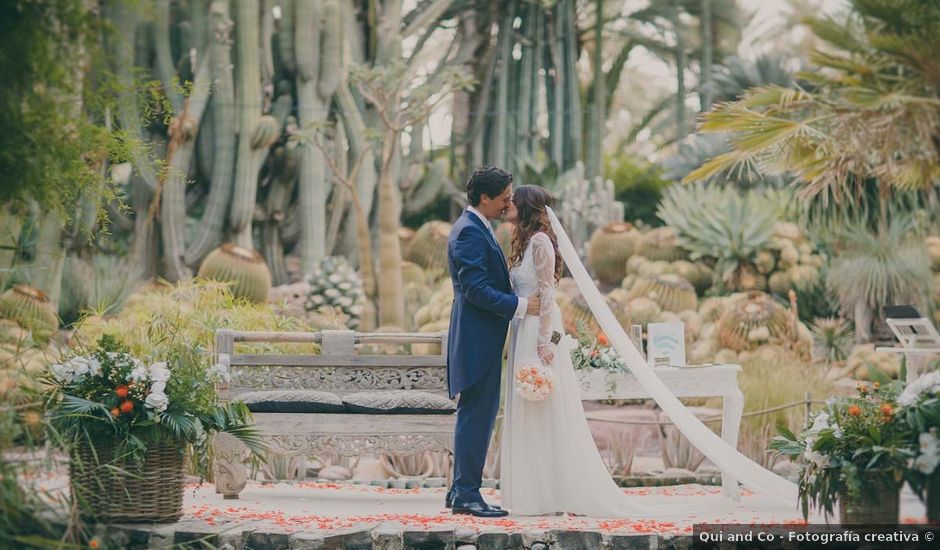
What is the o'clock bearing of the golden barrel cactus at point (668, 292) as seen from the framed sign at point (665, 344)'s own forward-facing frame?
The golden barrel cactus is roughly at 6 o'clock from the framed sign.

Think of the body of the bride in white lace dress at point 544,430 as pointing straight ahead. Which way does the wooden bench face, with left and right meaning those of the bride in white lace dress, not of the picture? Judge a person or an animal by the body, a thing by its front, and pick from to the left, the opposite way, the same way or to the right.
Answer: to the left

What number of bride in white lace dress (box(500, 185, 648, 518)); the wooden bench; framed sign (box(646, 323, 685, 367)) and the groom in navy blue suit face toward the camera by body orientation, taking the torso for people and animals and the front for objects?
2

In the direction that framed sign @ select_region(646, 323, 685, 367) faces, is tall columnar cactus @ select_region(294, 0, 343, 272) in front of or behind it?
behind

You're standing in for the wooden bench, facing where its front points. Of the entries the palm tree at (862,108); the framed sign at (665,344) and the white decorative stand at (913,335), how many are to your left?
3

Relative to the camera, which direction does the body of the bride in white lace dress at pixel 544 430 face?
to the viewer's left

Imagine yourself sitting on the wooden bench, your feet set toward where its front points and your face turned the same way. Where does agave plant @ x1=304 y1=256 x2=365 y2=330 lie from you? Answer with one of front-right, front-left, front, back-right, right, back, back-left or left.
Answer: back

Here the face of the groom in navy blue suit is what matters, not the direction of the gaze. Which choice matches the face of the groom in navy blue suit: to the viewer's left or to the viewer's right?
to the viewer's right

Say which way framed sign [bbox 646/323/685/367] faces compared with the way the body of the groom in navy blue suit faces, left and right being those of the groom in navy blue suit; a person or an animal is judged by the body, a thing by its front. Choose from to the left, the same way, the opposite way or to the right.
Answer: to the right

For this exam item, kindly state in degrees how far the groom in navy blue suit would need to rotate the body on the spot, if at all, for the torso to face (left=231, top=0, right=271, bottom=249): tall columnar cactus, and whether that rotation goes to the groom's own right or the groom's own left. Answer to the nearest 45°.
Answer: approximately 90° to the groom's own left

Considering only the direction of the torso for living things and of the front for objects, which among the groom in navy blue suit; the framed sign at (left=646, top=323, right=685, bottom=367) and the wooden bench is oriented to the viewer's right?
the groom in navy blue suit

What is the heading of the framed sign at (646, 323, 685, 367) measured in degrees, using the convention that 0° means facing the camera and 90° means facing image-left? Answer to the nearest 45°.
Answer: approximately 0°

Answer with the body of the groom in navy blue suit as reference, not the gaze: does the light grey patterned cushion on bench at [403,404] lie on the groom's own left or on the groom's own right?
on the groom's own left

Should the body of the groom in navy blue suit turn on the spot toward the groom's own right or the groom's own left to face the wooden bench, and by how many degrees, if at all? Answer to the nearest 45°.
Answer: approximately 135° to the groom's own left
